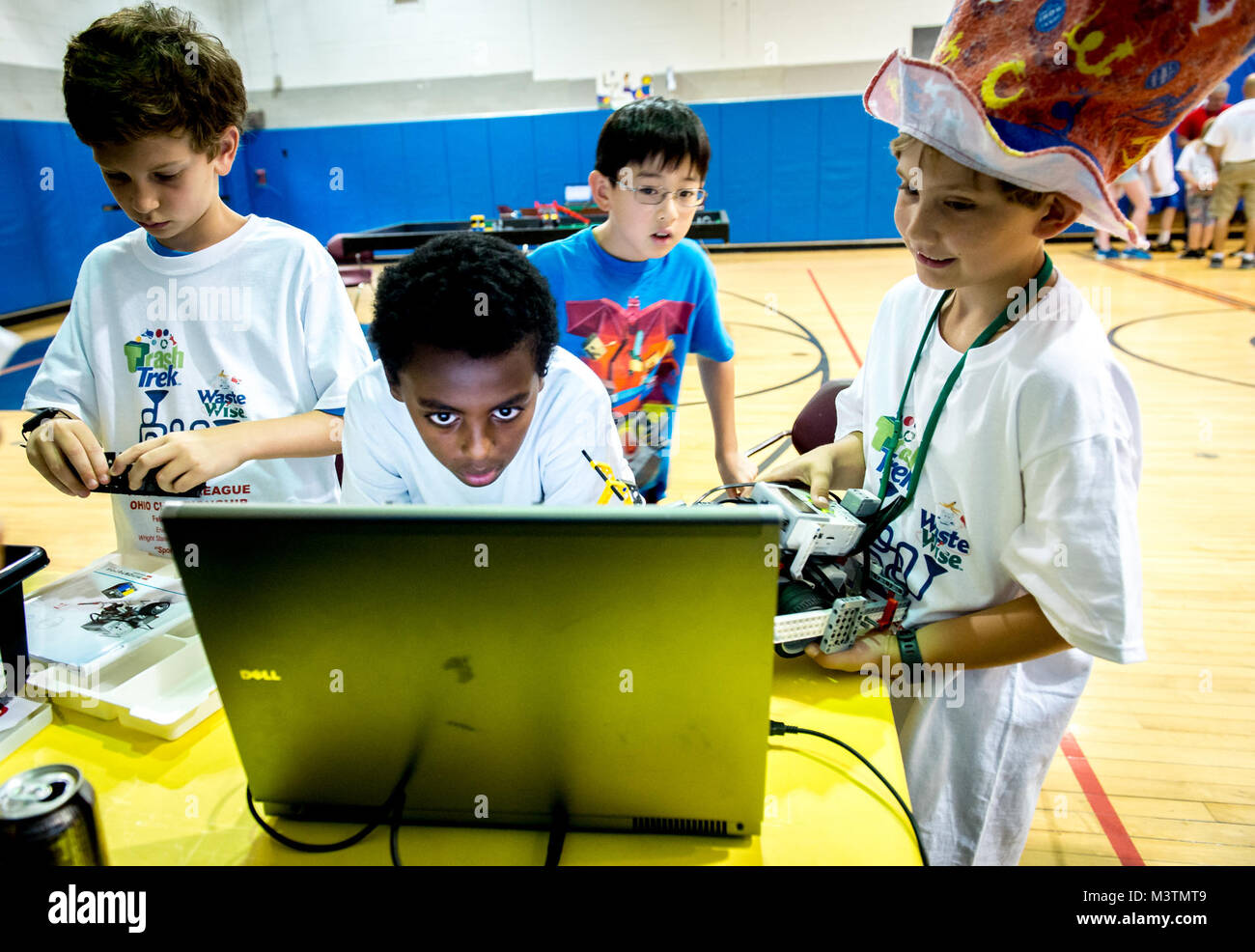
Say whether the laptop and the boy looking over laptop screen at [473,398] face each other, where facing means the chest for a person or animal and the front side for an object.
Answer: yes

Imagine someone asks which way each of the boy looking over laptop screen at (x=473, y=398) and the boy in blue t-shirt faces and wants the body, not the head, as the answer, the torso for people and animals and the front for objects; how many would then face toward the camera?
2

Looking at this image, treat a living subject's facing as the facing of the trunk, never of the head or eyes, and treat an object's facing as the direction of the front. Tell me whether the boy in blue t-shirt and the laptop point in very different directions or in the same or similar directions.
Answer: very different directions

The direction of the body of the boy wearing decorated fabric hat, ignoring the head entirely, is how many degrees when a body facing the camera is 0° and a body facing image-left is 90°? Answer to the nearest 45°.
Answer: approximately 45°

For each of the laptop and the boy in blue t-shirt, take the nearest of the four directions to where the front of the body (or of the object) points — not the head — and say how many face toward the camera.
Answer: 1

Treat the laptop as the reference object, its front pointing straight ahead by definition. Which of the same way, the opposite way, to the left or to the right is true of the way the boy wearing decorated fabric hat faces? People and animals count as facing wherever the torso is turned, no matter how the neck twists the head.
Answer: to the left

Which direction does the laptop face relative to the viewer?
away from the camera

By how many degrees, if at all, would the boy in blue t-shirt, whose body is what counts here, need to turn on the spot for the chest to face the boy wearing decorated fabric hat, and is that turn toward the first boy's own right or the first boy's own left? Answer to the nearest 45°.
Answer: approximately 45° to the first boy's own left
